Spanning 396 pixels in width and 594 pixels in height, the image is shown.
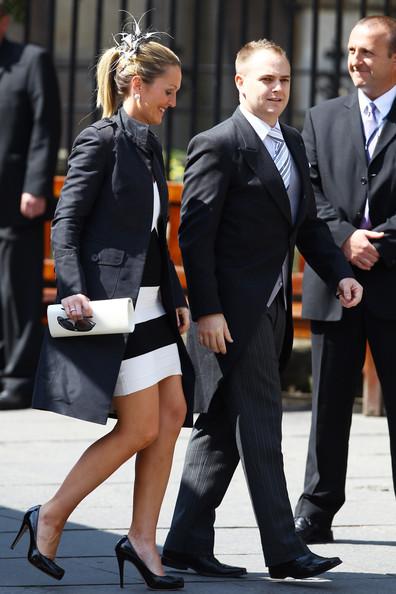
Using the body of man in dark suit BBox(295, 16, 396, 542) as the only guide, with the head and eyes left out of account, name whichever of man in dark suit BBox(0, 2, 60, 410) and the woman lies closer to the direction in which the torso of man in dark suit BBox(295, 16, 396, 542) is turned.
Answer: the woman

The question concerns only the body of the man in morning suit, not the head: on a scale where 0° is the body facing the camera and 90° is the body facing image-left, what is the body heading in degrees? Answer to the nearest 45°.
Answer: approximately 315°

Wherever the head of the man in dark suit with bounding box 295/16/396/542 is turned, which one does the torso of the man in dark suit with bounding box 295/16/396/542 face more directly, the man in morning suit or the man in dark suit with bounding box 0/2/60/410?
the man in morning suit

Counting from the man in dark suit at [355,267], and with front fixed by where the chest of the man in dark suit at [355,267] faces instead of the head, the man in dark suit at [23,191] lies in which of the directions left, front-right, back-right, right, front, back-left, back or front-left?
back-right

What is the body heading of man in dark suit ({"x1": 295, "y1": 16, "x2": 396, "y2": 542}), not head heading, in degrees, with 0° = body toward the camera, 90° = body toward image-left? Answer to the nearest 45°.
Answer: approximately 0°

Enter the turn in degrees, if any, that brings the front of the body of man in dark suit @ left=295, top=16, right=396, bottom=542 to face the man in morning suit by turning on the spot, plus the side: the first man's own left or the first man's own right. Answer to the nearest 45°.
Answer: approximately 45° to the first man's own right

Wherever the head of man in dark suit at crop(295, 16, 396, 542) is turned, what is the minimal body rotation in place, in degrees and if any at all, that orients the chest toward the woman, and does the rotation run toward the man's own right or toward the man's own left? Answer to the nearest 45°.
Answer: approximately 45° to the man's own right

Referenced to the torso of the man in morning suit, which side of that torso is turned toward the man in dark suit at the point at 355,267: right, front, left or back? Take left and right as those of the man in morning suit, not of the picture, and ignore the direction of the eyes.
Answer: left

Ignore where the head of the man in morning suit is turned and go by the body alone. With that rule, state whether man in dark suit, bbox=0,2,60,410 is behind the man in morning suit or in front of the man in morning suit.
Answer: behind

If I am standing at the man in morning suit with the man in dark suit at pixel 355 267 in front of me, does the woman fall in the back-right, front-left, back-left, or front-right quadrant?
back-left

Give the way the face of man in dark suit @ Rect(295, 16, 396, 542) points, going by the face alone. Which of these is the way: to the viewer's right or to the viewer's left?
to the viewer's left
